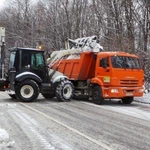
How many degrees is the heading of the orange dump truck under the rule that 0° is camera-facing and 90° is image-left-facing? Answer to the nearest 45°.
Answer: approximately 315°

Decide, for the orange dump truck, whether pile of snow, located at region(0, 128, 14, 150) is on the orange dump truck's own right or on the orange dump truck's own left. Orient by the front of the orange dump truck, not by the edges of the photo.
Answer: on the orange dump truck's own right
